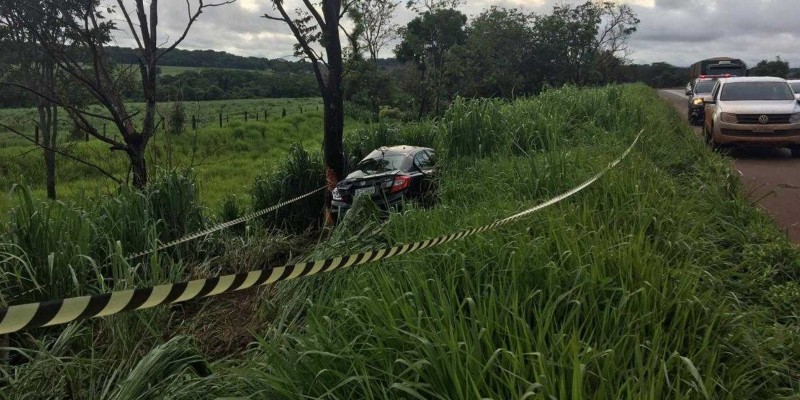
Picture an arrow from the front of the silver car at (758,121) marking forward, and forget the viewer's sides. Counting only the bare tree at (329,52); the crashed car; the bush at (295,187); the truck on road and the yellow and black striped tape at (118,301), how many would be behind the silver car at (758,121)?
1

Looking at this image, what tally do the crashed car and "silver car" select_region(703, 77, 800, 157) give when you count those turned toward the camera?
1

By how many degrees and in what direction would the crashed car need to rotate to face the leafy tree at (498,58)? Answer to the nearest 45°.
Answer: approximately 45° to its left

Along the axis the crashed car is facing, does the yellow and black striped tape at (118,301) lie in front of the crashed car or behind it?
behind

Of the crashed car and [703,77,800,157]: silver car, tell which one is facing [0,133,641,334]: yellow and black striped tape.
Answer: the silver car

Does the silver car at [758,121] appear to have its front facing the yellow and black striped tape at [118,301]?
yes

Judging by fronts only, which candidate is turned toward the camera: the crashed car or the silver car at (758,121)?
the silver car

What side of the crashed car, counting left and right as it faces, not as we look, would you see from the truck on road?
front

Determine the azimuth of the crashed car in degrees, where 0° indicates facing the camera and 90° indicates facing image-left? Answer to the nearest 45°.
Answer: approximately 225°

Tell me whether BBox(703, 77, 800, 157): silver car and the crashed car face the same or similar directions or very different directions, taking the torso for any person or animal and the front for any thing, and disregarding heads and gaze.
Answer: very different directions

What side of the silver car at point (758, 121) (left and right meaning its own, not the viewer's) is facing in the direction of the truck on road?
back

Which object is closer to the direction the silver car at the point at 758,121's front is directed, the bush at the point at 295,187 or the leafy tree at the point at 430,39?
the bush

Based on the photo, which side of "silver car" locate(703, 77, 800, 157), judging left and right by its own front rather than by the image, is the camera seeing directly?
front

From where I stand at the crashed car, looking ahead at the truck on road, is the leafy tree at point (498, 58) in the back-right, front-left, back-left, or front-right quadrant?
front-left
